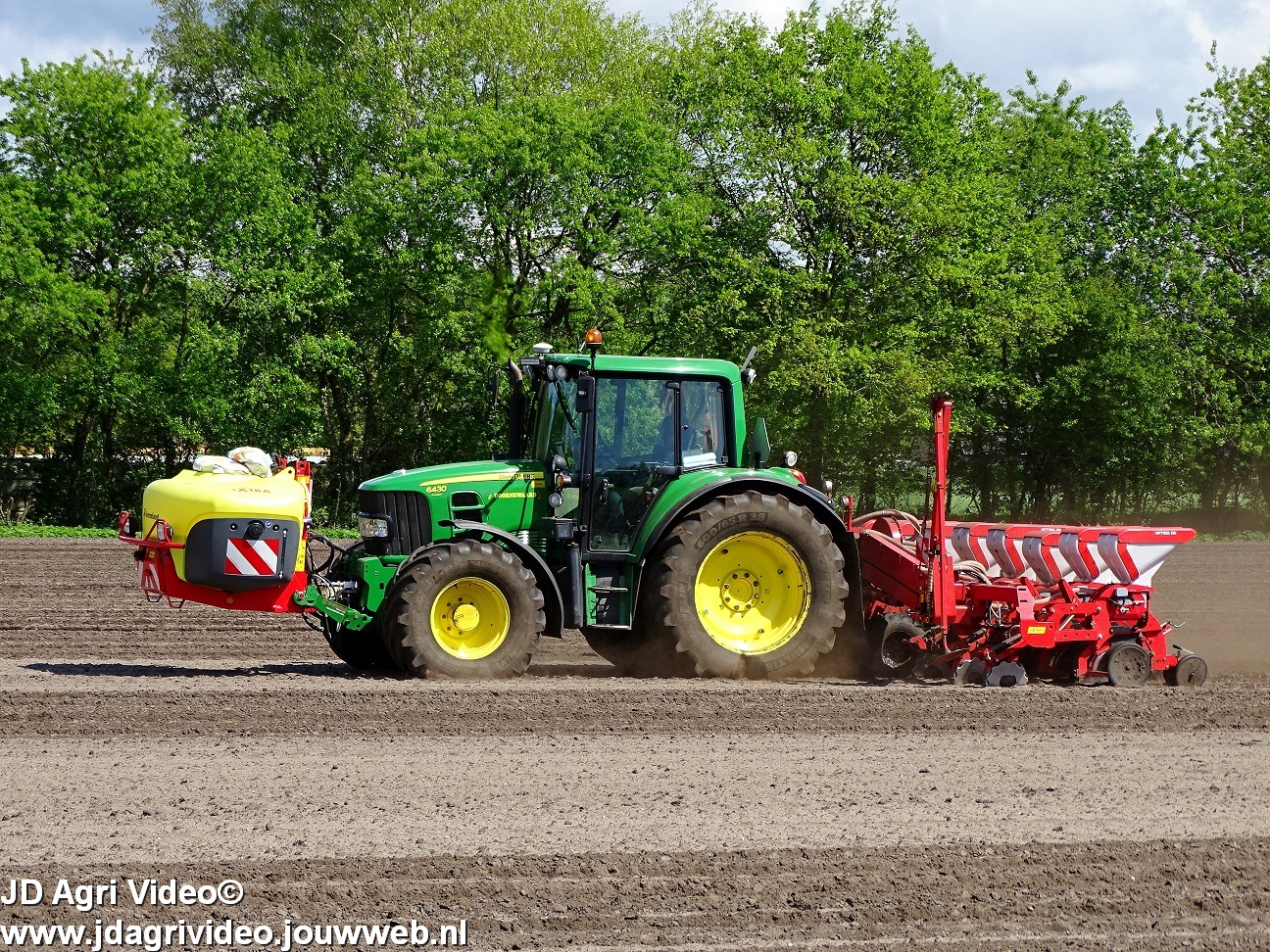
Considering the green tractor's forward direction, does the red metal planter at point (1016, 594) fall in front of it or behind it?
behind

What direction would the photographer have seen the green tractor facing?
facing to the left of the viewer
